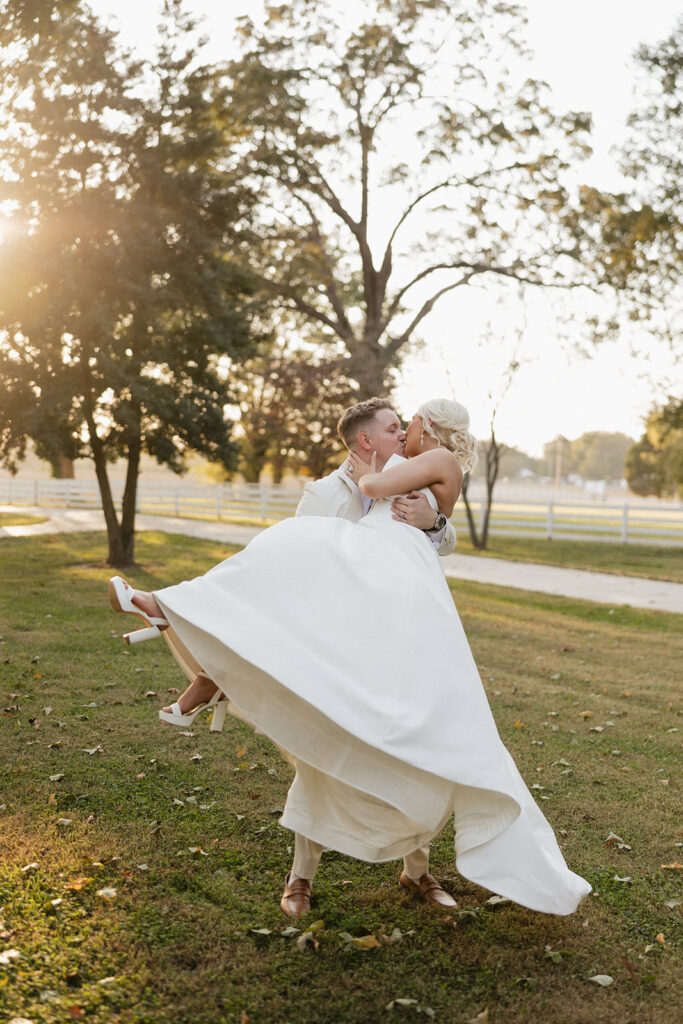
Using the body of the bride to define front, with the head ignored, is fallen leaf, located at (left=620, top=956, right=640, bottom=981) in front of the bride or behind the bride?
behind

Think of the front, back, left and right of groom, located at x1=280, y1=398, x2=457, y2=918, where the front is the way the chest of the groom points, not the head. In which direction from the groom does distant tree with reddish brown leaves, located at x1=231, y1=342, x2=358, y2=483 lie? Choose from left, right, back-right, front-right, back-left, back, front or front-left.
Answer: back-left

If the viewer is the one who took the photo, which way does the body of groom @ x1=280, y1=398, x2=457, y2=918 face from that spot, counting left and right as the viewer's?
facing the viewer and to the right of the viewer

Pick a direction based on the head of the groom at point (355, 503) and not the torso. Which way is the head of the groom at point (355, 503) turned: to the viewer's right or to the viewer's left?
to the viewer's right

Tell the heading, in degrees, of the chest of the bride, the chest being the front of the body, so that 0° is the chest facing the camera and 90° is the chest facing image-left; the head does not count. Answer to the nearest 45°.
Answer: approximately 90°

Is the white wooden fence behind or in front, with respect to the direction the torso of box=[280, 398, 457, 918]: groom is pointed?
behind

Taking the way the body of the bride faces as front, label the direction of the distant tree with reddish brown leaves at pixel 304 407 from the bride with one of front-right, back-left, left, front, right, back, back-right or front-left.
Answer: right
